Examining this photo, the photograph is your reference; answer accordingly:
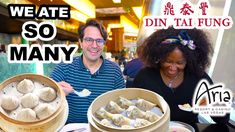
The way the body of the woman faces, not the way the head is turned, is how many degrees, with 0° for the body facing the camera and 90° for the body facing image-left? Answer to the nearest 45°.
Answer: approximately 0°

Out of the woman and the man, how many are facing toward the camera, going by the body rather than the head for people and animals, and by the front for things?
2

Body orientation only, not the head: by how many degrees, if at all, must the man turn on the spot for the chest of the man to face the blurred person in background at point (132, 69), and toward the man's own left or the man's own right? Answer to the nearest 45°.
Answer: approximately 135° to the man's own left

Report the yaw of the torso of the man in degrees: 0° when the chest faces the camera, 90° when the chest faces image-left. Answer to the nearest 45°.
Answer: approximately 0°
